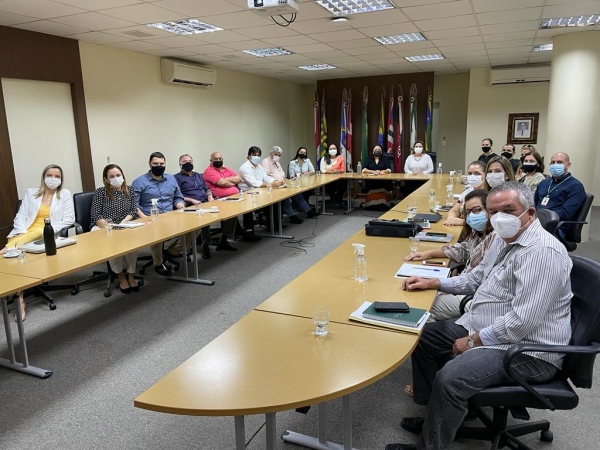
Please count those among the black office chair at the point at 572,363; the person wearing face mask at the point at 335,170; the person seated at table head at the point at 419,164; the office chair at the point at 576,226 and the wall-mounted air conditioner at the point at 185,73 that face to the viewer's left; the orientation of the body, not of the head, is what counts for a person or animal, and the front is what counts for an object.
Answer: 2

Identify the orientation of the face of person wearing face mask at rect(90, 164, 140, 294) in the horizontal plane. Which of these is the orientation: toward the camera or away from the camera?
toward the camera

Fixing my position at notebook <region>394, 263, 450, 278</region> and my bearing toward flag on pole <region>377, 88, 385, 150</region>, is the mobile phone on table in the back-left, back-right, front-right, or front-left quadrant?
back-left

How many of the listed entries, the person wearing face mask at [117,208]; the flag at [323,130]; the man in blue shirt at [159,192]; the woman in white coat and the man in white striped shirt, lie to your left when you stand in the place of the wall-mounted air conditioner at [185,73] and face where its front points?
1

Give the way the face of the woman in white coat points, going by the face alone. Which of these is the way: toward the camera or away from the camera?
toward the camera

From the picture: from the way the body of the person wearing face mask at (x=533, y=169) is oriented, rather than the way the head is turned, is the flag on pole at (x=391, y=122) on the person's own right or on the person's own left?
on the person's own right

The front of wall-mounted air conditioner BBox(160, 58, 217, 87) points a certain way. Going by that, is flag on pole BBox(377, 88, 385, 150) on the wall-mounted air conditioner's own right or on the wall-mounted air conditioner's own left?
on the wall-mounted air conditioner's own left

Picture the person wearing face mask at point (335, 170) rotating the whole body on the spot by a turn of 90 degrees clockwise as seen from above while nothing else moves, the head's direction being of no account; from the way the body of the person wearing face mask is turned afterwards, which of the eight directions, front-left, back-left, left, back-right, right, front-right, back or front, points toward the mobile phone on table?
left

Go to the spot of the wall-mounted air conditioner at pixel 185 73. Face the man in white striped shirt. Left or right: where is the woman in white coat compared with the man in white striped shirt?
right

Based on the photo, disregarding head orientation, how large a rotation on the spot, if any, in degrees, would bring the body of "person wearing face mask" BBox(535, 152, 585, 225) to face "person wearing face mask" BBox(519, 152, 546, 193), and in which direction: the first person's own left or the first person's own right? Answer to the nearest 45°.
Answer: approximately 135° to the first person's own right

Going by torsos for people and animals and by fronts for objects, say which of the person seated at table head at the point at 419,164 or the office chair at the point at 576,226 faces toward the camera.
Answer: the person seated at table head

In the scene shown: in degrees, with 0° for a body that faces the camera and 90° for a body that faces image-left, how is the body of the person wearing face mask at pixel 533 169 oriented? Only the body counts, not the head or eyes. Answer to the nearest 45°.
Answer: approximately 45°

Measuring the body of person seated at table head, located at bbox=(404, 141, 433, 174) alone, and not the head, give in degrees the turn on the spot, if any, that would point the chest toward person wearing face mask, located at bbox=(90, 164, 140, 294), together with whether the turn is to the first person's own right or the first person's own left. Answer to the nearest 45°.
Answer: approximately 45° to the first person's own right

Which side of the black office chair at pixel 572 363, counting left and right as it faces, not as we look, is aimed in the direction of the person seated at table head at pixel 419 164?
right

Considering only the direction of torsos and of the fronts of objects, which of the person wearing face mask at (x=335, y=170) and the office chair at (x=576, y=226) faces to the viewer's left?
the office chair

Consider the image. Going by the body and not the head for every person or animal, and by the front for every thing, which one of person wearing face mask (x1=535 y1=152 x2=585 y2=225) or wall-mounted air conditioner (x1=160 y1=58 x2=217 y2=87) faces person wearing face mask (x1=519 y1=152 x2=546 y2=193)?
the wall-mounted air conditioner

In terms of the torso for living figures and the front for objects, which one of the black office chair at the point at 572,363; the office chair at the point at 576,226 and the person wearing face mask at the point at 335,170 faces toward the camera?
the person wearing face mask

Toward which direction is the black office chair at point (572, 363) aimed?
to the viewer's left
